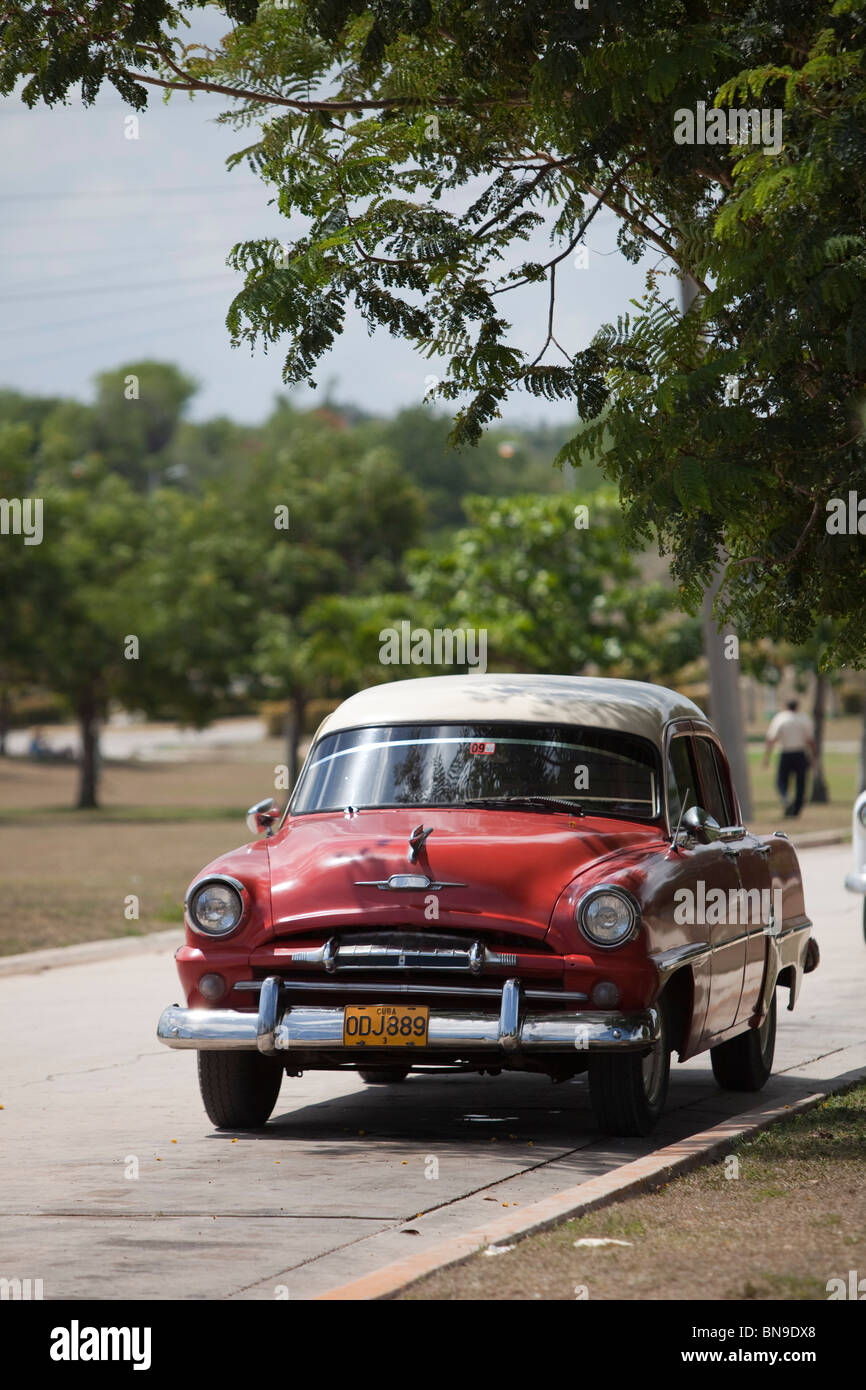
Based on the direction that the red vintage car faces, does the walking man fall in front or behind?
behind

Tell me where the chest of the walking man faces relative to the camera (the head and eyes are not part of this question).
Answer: away from the camera

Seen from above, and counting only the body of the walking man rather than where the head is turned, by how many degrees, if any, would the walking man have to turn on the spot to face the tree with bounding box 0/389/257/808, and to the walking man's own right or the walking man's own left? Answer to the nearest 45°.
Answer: approximately 45° to the walking man's own left

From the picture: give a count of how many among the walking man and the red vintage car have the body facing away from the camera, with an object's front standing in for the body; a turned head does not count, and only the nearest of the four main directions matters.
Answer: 1

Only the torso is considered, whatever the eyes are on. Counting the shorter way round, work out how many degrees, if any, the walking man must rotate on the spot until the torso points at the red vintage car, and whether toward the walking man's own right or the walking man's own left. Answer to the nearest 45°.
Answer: approximately 180°

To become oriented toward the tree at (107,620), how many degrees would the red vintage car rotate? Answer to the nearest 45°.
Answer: approximately 135° to its right

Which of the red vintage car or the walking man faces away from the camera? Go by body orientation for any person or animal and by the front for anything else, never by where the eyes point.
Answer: the walking man

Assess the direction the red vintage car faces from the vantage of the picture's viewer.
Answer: facing the viewer and to the left of the viewer

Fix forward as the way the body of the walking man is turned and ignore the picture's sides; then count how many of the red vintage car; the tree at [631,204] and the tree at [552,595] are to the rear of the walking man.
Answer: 2

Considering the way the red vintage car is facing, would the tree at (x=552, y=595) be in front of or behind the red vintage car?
behind

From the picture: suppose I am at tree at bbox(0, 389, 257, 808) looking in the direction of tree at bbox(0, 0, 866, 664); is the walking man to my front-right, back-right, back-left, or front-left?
front-left

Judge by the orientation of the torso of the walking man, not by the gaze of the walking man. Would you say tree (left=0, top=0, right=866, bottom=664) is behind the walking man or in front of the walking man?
behind

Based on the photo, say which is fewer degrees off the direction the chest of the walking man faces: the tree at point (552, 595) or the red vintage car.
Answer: the tree

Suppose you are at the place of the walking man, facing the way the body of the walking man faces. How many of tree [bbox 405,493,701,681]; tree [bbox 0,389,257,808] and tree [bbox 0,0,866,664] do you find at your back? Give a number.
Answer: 1
